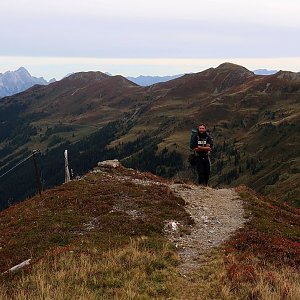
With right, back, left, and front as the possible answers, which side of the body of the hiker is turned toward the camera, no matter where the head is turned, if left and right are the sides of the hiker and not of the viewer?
front
